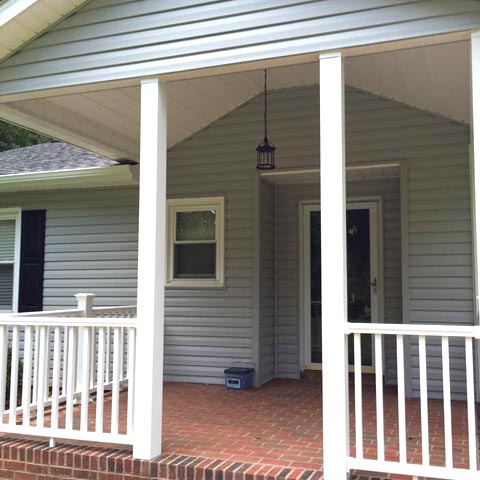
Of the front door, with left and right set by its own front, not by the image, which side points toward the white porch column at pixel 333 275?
front

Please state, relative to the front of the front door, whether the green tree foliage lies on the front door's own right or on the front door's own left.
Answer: on the front door's own right

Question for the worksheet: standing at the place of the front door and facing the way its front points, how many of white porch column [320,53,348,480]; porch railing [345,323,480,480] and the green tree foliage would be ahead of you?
2

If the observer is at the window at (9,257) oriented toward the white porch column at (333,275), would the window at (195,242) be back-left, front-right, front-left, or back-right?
front-left

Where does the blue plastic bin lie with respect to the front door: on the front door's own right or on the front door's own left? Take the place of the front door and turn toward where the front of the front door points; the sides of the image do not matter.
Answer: on the front door's own right

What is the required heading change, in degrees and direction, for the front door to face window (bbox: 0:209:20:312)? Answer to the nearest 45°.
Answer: approximately 90° to its right

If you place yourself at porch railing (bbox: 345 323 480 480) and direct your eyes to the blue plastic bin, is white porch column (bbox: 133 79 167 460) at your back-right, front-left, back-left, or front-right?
front-left

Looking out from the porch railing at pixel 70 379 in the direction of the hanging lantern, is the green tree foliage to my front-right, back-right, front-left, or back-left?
front-left

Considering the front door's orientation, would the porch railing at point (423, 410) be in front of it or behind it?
in front

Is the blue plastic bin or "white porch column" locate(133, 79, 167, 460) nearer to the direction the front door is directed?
the white porch column

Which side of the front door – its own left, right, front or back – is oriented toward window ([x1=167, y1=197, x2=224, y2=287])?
right

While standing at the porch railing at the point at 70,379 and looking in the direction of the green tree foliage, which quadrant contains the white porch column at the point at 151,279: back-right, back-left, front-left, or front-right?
back-right

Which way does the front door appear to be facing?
toward the camera

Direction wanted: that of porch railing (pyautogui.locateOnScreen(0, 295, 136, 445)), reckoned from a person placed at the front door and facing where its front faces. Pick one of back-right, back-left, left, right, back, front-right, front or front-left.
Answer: front-right
